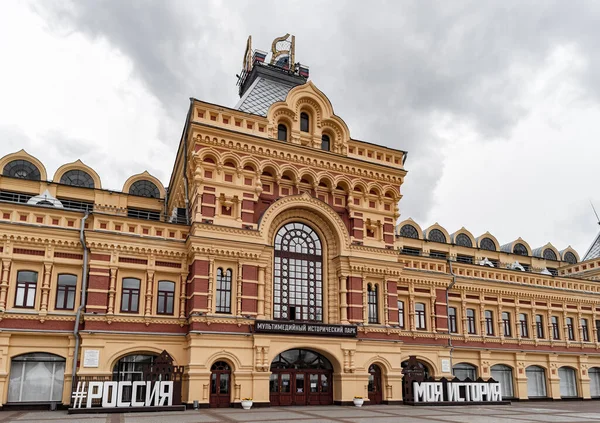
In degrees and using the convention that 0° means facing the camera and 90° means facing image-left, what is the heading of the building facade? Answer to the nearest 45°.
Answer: approximately 315°
